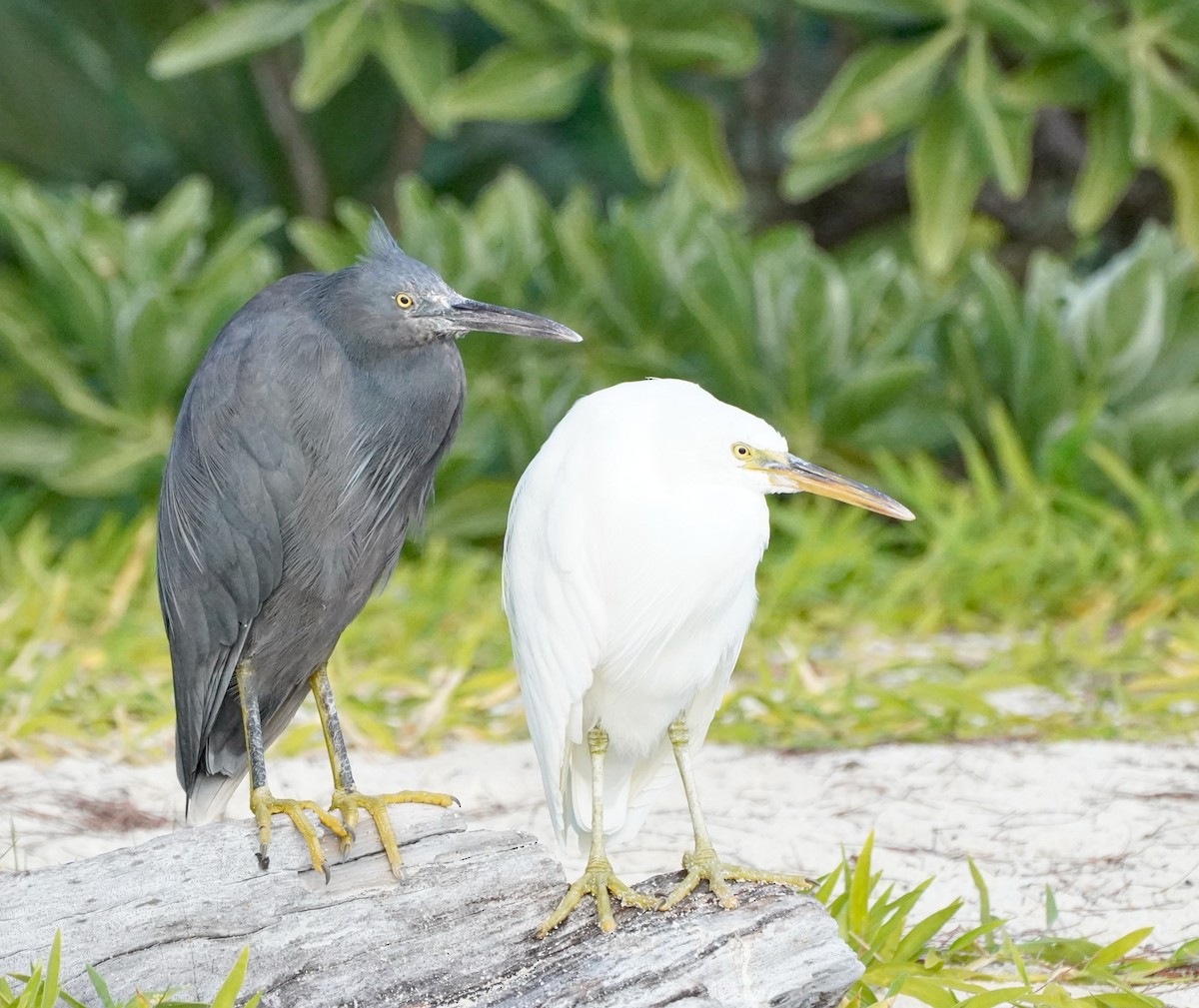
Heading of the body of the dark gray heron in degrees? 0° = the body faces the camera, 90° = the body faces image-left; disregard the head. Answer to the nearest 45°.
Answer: approximately 315°

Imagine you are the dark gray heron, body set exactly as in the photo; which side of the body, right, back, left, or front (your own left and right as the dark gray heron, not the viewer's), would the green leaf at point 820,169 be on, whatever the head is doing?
left

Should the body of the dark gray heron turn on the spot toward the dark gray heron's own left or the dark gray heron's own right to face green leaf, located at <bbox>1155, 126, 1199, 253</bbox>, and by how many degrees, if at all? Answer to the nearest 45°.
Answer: approximately 90° to the dark gray heron's own left

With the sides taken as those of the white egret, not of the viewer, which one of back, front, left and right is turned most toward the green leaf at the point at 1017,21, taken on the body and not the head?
left

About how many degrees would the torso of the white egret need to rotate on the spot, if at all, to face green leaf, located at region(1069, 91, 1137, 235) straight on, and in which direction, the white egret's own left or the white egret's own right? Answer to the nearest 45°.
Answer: approximately 90° to the white egret's own left

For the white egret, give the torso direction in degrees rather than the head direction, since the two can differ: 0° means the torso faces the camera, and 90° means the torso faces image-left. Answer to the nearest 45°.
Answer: approximately 315°

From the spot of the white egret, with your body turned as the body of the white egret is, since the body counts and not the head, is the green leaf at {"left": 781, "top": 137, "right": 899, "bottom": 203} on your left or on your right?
on your left

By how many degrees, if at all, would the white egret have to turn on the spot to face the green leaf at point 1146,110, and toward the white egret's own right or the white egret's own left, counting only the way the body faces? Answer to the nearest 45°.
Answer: approximately 90° to the white egret's own left

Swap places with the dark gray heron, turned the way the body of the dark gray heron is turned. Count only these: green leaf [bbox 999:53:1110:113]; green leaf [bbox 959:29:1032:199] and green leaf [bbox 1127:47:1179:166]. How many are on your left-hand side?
3

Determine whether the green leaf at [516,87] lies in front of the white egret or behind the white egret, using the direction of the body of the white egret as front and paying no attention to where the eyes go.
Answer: behind

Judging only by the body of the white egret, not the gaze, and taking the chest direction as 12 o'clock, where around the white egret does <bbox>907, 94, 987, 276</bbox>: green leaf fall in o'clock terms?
The green leaf is roughly at 8 o'clock from the white egret.
